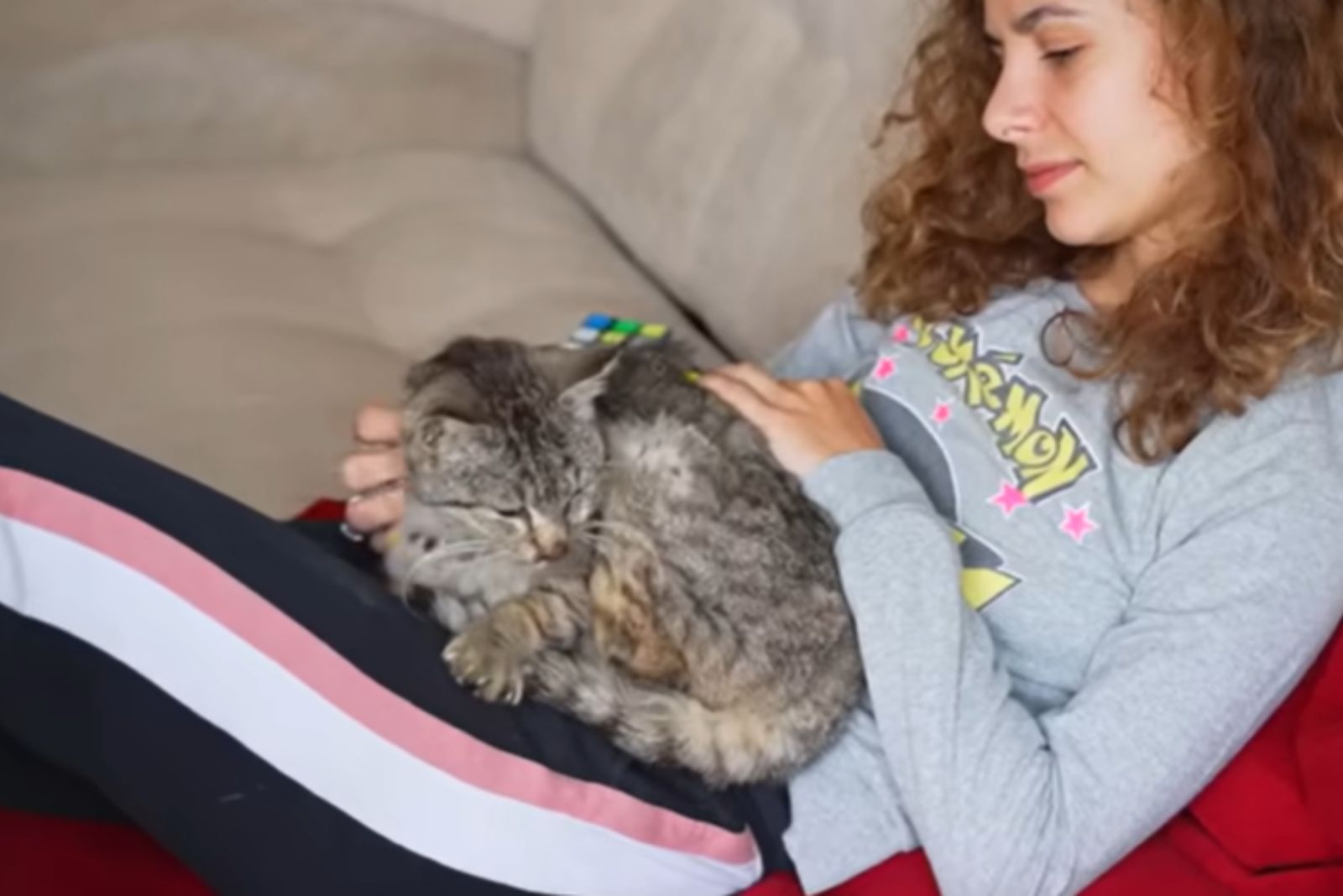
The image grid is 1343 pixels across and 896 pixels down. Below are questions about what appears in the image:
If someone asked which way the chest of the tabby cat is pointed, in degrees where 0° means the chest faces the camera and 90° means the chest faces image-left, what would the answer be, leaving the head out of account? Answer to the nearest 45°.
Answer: approximately 45°

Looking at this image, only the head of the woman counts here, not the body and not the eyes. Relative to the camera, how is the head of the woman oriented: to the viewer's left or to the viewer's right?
to the viewer's left

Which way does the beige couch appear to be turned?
toward the camera

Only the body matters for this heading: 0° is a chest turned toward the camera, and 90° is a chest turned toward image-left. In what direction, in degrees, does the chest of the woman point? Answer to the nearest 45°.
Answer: approximately 45°

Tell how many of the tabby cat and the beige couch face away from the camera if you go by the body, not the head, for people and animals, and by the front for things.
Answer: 0
